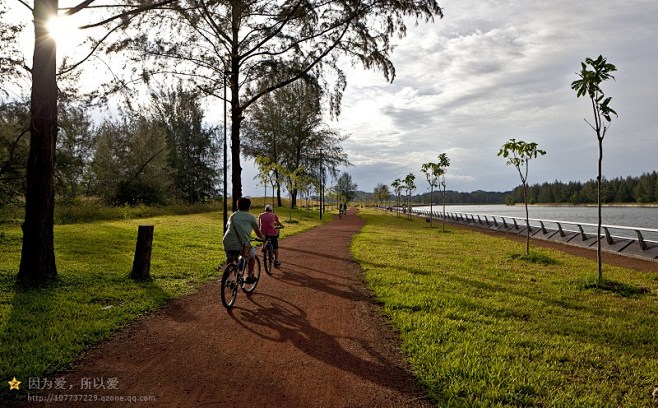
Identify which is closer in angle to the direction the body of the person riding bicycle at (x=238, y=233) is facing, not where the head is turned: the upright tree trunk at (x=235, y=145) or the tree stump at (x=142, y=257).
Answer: the upright tree trunk

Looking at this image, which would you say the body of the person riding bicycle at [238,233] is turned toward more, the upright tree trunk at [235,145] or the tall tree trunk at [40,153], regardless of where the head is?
the upright tree trunk

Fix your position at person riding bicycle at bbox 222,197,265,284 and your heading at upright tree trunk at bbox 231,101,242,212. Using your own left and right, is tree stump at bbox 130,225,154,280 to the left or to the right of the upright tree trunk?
left

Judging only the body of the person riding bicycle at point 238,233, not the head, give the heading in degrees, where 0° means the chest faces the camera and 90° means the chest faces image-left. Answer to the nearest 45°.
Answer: approximately 225°

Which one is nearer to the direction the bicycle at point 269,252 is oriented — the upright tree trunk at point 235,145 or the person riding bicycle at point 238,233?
the upright tree trunk

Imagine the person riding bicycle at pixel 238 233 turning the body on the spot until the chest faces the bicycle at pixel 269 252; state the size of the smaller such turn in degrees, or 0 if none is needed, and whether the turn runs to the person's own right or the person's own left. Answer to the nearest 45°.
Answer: approximately 45° to the person's own left

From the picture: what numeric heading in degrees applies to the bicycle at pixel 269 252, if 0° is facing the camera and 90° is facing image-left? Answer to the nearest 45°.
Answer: approximately 180°

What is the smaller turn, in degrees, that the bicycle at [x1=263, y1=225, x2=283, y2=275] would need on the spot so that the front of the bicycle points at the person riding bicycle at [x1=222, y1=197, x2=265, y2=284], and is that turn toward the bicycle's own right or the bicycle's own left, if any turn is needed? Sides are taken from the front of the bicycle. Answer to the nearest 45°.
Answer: approximately 180°

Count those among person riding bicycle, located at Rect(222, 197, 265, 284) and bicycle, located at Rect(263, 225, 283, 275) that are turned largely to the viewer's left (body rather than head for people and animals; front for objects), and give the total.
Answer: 0
